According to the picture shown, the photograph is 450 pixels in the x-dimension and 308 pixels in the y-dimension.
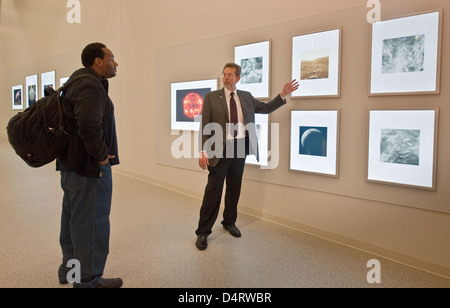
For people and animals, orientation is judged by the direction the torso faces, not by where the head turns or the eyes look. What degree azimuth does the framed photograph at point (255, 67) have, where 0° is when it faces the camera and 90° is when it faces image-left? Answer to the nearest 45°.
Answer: approximately 45°

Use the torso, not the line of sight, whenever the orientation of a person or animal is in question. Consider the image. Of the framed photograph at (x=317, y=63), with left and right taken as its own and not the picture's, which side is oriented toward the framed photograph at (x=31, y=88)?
right

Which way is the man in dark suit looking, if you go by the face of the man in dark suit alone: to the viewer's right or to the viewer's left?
to the viewer's left

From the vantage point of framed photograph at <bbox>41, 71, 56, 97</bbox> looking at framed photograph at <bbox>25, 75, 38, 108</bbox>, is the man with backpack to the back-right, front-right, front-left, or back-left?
back-left

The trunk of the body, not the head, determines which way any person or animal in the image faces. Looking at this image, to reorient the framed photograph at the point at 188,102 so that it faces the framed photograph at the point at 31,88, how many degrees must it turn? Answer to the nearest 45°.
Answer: approximately 90° to its right

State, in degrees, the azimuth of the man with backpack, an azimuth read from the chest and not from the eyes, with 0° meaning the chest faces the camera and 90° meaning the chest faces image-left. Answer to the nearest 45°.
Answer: approximately 270°

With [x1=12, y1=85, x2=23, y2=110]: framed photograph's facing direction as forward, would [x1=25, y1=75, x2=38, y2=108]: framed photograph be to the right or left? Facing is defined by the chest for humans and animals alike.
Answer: on its left

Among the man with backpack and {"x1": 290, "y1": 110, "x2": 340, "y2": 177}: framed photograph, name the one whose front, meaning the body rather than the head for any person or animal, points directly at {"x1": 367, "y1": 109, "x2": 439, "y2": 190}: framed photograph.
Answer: the man with backpack

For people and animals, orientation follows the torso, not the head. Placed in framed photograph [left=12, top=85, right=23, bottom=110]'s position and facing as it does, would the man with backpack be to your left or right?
on your left

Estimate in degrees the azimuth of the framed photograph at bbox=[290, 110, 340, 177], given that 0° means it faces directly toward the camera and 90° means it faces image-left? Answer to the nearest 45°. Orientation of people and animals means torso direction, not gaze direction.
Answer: approximately 45°

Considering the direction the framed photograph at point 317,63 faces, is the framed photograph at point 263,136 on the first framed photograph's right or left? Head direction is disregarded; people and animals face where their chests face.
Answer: on its right

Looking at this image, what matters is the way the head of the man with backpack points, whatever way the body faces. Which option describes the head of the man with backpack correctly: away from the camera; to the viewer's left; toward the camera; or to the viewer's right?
to the viewer's right

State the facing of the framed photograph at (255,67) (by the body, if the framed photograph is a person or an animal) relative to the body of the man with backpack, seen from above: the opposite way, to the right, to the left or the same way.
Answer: the opposite way

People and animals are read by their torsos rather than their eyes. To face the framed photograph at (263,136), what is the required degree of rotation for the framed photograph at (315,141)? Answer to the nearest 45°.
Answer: approximately 90° to its right

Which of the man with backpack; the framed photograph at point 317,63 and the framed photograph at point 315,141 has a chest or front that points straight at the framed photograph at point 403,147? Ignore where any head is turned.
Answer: the man with backpack

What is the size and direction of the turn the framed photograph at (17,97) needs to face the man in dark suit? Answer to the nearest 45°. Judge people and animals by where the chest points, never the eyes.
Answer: approximately 45° to its left
